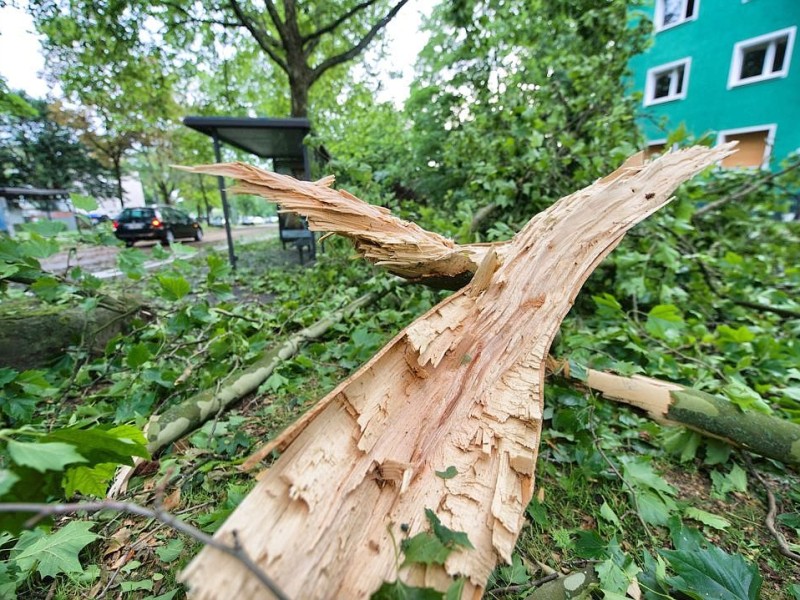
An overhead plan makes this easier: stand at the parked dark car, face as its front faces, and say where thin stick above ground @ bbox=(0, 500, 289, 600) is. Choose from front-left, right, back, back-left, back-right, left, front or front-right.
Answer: back-right

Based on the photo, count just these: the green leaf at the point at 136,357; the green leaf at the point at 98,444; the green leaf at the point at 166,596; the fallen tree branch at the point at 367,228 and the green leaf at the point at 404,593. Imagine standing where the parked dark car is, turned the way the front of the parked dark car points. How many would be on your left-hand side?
0

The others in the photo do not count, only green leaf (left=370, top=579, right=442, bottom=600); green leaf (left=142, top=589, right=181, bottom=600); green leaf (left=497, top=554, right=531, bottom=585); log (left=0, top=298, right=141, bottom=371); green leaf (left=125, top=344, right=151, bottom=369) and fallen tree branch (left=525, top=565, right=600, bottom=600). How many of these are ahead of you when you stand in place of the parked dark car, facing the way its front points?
0

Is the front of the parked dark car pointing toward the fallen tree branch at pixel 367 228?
no

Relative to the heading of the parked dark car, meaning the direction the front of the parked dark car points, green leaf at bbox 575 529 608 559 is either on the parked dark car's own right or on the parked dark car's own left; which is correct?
on the parked dark car's own right

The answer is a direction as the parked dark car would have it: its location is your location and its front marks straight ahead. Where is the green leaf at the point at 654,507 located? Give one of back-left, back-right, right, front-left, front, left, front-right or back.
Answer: back-right

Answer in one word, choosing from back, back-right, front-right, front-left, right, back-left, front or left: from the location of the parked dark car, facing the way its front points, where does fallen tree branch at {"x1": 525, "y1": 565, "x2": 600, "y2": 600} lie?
back-right

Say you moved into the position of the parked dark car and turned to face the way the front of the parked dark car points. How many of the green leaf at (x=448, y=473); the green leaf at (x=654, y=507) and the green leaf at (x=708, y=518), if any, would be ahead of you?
0

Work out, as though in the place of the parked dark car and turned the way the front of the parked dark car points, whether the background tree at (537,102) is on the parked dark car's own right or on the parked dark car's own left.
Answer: on the parked dark car's own right

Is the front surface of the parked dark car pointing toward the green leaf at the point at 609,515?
no

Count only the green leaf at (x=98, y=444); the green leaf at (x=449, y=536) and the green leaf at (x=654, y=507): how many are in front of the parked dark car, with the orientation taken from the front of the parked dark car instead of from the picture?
0

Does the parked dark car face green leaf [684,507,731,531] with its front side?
no

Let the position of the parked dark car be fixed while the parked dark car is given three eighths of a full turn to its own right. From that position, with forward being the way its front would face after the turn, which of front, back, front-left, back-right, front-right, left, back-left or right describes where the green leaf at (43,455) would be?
front

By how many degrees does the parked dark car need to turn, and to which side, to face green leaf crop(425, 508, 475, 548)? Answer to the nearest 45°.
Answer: approximately 135° to its right

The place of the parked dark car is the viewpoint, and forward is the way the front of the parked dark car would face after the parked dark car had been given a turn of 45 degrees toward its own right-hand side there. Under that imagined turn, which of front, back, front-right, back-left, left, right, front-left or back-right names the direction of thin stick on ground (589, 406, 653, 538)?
right

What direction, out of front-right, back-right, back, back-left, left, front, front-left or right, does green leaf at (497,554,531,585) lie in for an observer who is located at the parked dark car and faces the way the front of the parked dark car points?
back-right

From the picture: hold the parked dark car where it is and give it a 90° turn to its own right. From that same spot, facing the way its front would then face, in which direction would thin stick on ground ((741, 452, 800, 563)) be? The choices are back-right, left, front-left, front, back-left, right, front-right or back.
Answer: front-right

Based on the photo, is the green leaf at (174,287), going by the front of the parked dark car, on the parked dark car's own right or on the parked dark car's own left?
on the parked dark car's own right

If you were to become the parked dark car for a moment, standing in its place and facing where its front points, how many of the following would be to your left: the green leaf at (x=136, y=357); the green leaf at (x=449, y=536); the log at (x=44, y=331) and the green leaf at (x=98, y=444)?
0

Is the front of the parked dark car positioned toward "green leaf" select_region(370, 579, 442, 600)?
no

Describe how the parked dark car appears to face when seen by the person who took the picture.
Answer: facing away from the viewer and to the right of the viewer
